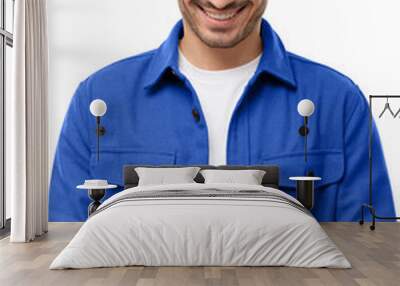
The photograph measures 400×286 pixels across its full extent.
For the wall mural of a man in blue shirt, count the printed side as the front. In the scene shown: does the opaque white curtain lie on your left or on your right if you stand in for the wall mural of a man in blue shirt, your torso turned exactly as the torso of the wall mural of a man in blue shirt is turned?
on your right

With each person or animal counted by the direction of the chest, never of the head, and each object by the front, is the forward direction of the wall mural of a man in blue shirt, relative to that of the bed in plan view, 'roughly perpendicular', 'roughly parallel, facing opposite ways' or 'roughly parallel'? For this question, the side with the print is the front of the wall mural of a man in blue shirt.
roughly parallel

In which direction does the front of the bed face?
toward the camera
